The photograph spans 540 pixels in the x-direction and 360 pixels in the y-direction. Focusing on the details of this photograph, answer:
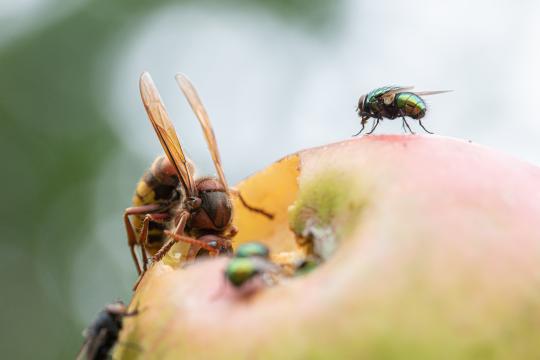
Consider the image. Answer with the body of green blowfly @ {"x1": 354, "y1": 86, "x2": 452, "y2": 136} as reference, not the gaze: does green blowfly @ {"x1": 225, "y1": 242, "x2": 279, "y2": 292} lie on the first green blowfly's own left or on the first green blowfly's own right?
on the first green blowfly's own left

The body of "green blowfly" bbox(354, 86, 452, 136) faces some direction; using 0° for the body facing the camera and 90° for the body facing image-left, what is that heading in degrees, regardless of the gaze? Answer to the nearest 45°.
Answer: approximately 90°
